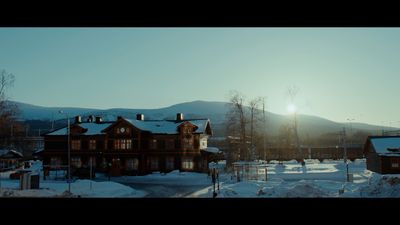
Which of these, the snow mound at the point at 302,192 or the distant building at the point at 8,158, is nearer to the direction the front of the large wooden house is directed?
the snow mound

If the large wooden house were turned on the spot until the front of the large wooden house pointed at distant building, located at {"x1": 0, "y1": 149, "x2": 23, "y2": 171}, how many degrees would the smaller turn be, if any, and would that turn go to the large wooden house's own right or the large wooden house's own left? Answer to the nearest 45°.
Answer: approximately 135° to the large wooden house's own right

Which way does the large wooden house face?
toward the camera

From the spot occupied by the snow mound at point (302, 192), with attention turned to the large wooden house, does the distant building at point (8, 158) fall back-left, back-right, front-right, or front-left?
front-left

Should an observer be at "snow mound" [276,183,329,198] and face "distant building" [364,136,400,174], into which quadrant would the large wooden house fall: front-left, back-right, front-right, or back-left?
front-left

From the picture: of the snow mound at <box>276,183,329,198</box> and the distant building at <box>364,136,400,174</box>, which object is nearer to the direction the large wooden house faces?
the snow mound

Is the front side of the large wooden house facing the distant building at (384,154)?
no

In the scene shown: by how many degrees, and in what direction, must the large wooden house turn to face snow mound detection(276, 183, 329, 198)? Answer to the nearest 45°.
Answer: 0° — it already faces it
